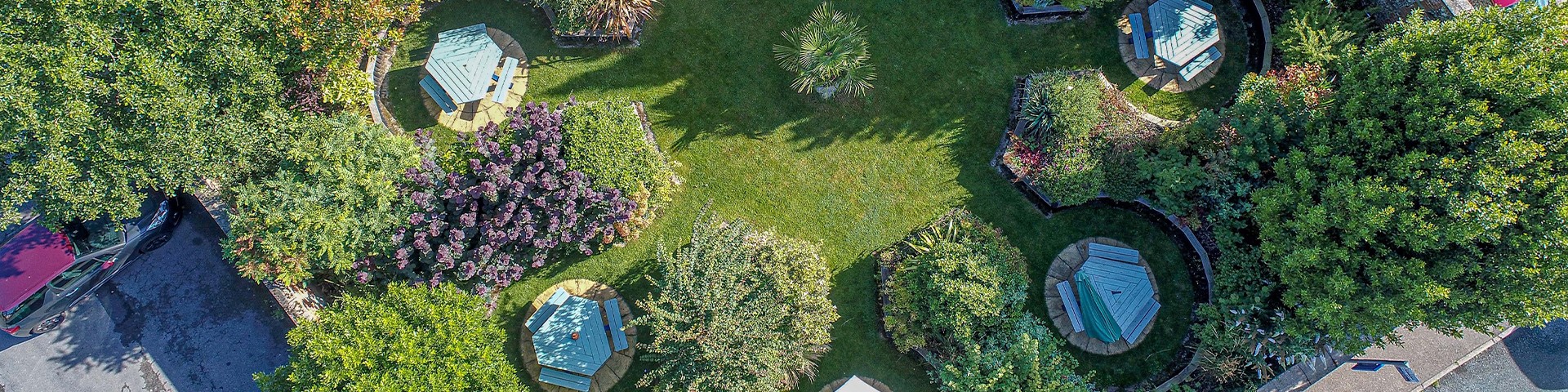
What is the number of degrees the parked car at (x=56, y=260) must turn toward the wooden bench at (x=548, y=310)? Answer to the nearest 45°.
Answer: approximately 90° to its right

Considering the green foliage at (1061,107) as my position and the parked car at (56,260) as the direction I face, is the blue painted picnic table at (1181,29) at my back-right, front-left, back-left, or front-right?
back-right

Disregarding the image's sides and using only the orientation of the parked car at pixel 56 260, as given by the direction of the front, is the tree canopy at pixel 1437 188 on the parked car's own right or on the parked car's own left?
on the parked car's own right

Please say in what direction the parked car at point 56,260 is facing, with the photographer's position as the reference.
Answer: facing away from the viewer and to the right of the viewer

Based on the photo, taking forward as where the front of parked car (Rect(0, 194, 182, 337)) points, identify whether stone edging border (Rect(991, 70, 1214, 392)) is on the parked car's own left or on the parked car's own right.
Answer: on the parked car's own right
